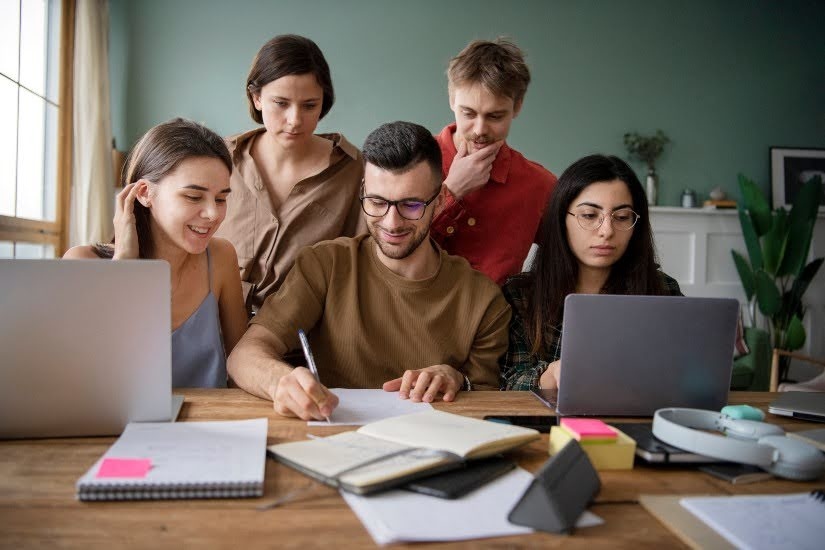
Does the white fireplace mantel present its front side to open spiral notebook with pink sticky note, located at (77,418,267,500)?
yes

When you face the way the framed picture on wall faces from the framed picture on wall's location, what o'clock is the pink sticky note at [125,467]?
The pink sticky note is roughly at 12 o'clock from the framed picture on wall.

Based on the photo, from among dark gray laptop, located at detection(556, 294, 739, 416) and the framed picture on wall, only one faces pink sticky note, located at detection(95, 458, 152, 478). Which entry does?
the framed picture on wall

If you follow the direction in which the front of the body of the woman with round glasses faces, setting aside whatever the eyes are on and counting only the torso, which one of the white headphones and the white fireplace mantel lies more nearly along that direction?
the white headphones

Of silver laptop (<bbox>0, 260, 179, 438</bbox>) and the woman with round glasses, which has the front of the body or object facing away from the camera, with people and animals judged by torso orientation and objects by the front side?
the silver laptop

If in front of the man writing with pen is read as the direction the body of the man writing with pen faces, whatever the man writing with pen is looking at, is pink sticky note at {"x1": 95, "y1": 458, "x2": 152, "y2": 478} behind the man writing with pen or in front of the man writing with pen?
in front

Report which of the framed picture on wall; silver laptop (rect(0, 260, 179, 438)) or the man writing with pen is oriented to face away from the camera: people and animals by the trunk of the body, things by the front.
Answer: the silver laptop

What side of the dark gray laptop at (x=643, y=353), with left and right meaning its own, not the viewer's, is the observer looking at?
back

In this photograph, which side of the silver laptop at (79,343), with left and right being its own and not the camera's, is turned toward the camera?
back

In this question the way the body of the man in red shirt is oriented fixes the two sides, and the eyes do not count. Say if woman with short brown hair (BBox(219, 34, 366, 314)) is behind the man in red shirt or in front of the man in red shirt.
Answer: in front

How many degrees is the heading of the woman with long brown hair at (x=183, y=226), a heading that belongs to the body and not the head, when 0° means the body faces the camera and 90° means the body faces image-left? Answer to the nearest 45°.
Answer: approximately 315°
